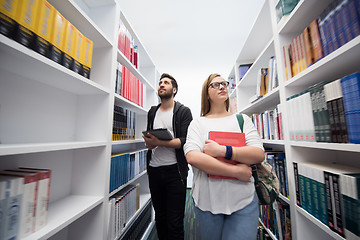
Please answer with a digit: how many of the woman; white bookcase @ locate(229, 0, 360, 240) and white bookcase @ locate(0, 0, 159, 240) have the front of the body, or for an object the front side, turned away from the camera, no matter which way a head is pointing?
0

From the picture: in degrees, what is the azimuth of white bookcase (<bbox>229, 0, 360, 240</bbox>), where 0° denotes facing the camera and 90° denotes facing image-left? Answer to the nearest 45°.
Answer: approximately 45°

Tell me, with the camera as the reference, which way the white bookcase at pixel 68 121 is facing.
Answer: facing the viewer and to the right of the viewer

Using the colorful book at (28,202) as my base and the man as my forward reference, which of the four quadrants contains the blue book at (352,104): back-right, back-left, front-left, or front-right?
front-right

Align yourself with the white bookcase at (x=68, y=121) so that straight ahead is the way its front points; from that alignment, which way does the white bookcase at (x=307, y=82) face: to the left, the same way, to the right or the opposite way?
the opposite way

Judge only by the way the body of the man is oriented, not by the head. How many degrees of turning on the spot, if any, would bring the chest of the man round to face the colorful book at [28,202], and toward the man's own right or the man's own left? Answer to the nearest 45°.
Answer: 0° — they already face it

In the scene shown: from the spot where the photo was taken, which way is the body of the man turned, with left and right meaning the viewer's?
facing the viewer and to the left of the viewer

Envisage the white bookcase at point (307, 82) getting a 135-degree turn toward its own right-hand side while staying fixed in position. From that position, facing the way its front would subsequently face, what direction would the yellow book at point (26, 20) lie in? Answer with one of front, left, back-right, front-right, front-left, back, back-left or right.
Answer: back-left

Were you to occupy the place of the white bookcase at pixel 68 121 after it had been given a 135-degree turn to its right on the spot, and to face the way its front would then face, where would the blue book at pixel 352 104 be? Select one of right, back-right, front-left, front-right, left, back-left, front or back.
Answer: back-left

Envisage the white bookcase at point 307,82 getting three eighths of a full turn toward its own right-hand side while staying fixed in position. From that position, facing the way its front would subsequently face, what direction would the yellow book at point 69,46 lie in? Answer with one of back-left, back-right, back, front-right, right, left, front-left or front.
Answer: back-left

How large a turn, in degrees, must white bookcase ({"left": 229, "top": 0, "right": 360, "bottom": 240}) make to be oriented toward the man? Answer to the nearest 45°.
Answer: approximately 45° to its right

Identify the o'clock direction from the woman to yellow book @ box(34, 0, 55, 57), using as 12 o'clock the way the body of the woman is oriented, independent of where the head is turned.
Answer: The yellow book is roughly at 2 o'clock from the woman.

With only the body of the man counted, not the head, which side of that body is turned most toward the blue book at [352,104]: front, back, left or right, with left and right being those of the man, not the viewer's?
left

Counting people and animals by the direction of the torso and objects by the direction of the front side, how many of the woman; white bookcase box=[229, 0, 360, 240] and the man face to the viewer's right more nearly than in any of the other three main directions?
0

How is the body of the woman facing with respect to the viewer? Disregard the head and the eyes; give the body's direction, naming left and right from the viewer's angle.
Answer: facing the viewer

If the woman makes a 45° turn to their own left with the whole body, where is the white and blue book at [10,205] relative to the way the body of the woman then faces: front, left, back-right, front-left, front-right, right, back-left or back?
right
